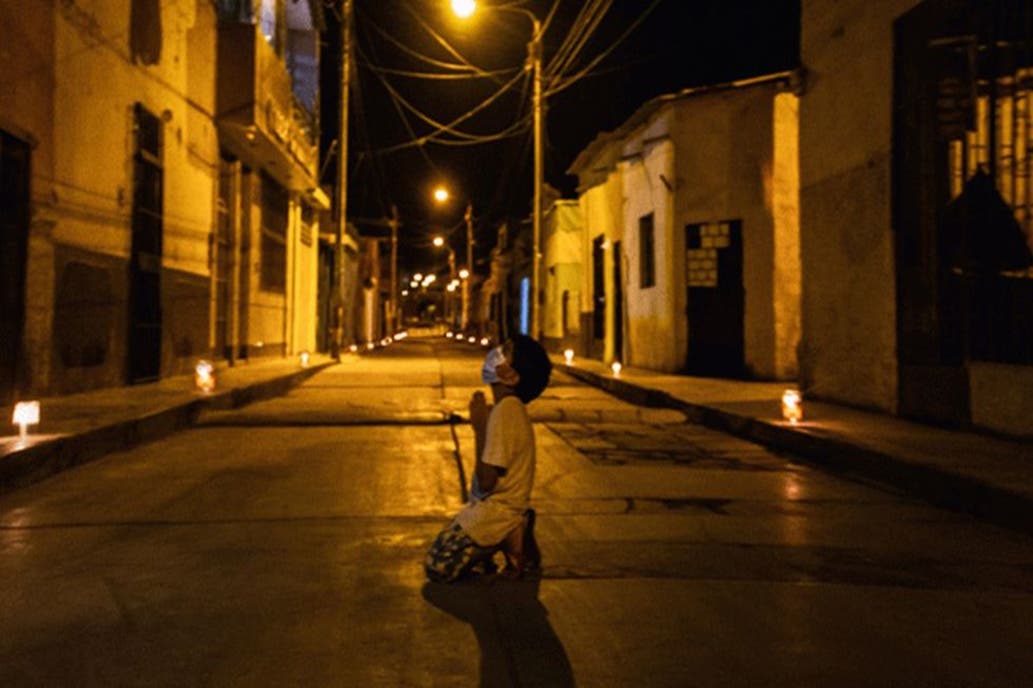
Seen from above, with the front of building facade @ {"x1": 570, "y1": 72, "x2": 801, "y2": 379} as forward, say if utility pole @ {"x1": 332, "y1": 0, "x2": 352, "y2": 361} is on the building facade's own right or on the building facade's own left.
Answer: on the building facade's own right

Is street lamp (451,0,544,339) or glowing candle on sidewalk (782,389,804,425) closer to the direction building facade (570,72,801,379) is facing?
the glowing candle on sidewalk

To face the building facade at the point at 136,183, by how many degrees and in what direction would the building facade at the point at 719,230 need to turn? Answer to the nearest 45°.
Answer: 0° — it already faces it

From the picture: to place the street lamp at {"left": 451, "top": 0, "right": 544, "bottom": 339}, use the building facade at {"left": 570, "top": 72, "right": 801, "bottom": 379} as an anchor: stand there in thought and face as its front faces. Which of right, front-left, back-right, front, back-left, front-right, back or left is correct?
right

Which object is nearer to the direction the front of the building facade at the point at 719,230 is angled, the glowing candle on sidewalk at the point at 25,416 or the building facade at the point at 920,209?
the glowing candle on sidewalk

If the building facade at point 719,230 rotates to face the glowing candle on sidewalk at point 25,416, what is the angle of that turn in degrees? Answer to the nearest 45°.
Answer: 0° — it already faces it

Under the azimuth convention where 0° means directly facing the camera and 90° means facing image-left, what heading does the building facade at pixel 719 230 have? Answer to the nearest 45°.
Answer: approximately 45°

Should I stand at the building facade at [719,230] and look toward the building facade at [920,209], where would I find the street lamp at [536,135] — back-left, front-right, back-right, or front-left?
back-right
